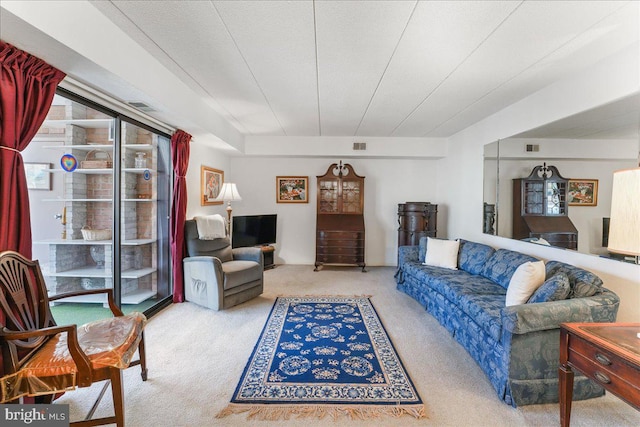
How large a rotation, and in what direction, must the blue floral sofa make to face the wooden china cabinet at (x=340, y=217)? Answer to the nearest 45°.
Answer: approximately 90° to its right

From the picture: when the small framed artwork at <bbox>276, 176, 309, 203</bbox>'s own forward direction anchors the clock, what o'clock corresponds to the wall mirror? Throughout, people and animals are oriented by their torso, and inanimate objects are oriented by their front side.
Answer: The wall mirror is roughly at 11 o'clock from the small framed artwork.

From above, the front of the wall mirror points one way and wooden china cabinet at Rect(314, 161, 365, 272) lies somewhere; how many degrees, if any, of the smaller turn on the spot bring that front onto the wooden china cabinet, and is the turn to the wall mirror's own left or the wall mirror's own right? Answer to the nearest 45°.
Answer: approximately 45° to the wall mirror's own right

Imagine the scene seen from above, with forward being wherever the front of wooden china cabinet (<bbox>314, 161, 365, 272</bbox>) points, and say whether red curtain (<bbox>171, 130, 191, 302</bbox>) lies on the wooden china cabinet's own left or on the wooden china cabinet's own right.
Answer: on the wooden china cabinet's own right

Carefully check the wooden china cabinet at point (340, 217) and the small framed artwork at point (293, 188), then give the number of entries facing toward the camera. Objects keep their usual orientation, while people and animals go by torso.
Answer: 2

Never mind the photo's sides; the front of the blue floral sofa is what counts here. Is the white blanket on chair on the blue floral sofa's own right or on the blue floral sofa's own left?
on the blue floral sofa's own right

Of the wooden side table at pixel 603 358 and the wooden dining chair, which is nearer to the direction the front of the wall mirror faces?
the wooden dining chair

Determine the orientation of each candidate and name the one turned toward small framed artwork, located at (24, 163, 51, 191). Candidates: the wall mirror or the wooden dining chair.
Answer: the wall mirror

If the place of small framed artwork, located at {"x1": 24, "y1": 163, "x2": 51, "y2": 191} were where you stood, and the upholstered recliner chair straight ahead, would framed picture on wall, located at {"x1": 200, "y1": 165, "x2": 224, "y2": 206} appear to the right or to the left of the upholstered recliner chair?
left

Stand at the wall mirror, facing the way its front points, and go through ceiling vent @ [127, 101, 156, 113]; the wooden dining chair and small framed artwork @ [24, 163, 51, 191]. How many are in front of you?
3

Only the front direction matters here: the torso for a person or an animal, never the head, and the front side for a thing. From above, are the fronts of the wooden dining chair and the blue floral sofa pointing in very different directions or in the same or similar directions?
very different directions

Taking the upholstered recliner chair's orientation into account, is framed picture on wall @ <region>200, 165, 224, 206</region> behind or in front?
behind
